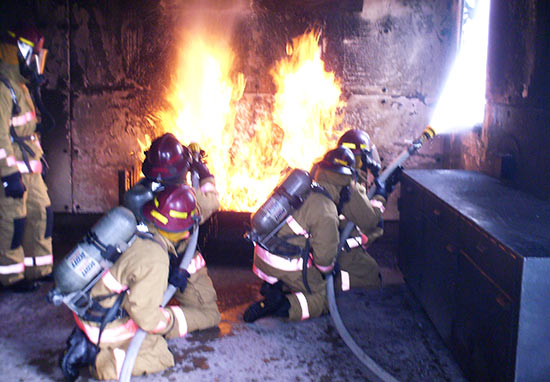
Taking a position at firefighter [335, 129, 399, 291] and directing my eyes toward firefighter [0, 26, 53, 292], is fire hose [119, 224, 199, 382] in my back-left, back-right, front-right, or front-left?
front-left

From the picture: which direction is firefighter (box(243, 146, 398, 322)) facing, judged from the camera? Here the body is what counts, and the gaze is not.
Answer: to the viewer's right

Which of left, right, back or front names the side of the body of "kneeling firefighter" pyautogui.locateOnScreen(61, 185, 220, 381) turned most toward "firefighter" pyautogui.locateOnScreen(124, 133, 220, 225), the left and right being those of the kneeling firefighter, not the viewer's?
front

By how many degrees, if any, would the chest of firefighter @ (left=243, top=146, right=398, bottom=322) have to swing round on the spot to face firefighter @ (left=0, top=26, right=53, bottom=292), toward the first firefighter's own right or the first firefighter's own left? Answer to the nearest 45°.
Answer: approximately 180°

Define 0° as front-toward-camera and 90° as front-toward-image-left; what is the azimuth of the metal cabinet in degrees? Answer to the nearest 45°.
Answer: approximately 45°

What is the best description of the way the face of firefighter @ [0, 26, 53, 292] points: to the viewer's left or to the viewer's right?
to the viewer's right

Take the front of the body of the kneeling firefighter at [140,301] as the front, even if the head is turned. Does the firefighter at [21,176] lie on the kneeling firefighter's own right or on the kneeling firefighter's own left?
on the kneeling firefighter's own left

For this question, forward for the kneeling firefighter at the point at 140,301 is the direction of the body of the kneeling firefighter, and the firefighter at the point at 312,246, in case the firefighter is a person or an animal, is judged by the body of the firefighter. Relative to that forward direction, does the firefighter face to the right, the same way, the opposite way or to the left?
the same way

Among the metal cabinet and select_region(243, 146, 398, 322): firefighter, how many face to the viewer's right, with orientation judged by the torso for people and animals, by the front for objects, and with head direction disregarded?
1

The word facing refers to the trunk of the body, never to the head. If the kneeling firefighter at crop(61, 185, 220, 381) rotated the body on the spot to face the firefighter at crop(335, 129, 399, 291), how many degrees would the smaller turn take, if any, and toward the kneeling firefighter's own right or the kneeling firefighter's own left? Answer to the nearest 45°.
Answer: approximately 45° to the kneeling firefighter's own left

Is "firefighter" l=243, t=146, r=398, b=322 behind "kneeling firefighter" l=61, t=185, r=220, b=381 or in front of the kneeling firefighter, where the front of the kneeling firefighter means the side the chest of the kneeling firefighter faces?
in front

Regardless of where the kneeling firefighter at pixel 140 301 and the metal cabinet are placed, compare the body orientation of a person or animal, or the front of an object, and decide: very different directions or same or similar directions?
very different directions
